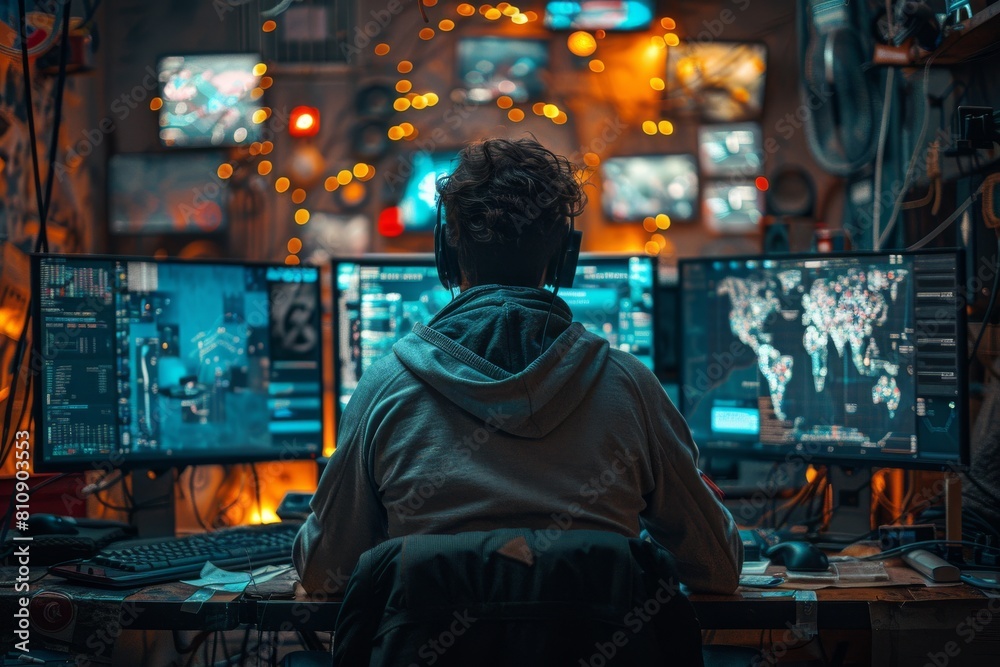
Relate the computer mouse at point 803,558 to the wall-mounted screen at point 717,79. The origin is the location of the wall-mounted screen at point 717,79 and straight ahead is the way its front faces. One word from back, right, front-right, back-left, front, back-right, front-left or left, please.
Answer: front

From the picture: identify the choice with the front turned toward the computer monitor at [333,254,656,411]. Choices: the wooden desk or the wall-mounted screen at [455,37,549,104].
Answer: the wall-mounted screen

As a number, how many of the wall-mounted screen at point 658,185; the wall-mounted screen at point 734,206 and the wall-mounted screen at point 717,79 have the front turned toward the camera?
3

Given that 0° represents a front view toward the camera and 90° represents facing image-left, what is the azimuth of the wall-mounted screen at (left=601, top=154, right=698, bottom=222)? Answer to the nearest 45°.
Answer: approximately 0°

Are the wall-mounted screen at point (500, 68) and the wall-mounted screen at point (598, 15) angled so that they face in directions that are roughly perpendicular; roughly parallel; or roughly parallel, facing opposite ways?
roughly parallel

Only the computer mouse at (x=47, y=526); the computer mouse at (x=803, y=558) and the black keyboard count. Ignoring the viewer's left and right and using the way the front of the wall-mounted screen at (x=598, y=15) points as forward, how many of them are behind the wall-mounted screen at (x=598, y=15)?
0

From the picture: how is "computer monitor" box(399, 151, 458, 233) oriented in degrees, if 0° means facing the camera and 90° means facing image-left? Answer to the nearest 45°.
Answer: approximately 0°

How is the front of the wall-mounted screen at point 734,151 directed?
toward the camera

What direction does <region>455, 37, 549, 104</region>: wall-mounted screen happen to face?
toward the camera

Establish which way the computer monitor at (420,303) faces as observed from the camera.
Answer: facing the viewer

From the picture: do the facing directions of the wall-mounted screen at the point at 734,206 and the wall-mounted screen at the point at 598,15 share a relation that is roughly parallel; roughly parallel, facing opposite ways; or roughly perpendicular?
roughly parallel

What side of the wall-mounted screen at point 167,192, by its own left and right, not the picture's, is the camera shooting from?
front

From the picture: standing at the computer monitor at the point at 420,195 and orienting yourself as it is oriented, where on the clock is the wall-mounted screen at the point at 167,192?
The wall-mounted screen is roughly at 3 o'clock from the computer monitor.

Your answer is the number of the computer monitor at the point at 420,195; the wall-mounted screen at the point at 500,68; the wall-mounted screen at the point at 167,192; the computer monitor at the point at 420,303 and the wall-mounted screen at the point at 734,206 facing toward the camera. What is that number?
5
